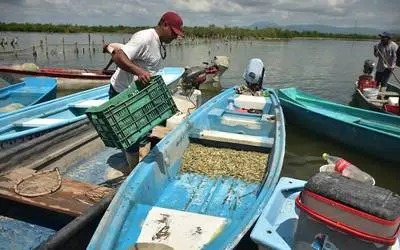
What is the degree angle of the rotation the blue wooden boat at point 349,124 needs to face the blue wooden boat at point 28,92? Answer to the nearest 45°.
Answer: approximately 45° to its left

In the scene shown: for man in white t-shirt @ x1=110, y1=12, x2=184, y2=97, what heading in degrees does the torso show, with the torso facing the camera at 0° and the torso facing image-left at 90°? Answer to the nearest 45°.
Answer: approximately 270°

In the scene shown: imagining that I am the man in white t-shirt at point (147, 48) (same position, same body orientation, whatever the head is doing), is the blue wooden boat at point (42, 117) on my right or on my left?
on my left

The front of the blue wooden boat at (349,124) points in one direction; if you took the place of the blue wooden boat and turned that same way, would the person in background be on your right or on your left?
on your right

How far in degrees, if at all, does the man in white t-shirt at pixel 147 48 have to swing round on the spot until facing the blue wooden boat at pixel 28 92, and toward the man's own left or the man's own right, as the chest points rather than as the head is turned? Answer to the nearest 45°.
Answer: approximately 135° to the man's own left
